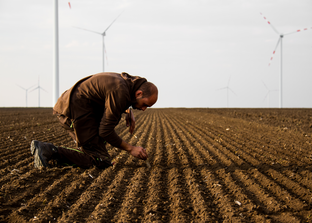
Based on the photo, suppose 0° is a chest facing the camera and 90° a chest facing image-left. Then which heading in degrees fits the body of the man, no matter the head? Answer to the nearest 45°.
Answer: approximately 270°
